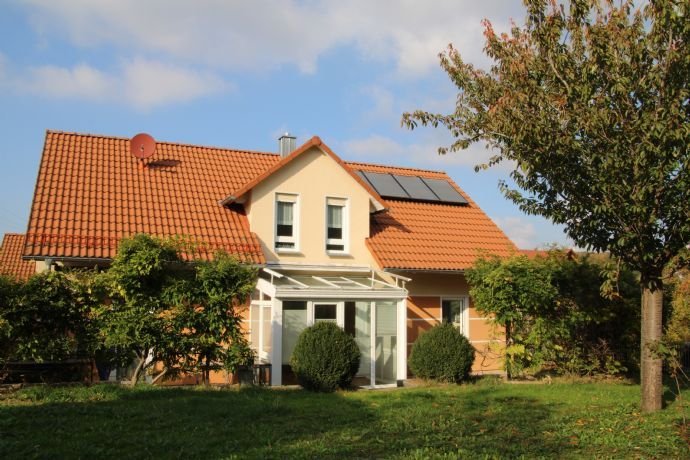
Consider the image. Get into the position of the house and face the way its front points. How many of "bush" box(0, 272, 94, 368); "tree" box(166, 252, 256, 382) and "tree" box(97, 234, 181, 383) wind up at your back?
0

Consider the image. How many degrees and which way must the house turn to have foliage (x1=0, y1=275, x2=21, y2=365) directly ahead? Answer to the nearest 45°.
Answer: approximately 45° to its right

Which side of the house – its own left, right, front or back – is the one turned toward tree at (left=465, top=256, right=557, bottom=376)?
left

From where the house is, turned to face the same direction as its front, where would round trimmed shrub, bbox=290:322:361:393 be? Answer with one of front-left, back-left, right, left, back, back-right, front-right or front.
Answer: front

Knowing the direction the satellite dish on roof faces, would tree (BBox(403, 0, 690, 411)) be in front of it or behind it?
in front

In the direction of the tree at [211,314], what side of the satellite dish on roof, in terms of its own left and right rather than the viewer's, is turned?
front

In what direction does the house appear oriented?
toward the camera

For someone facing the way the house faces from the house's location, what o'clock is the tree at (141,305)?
The tree is roughly at 1 o'clock from the house.

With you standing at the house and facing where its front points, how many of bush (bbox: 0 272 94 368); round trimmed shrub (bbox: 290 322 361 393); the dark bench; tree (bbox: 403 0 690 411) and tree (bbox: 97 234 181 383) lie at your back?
0

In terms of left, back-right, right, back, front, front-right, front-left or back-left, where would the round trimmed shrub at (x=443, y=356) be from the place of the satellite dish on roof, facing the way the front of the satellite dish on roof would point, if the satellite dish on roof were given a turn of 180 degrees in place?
back-right

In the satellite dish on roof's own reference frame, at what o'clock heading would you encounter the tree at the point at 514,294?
The tree is roughly at 10 o'clock from the satellite dish on roof.

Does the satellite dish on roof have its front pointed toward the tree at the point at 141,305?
yes
